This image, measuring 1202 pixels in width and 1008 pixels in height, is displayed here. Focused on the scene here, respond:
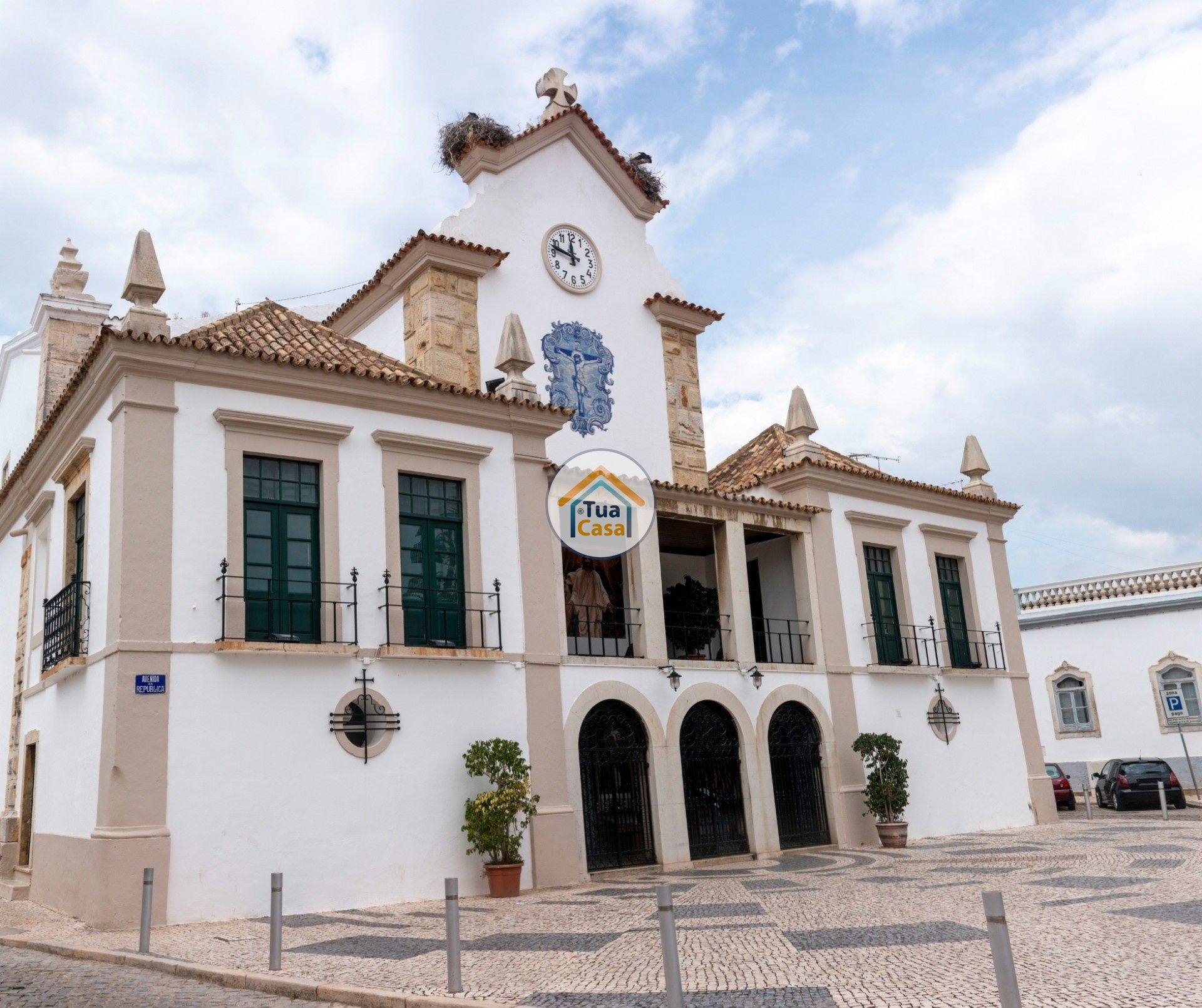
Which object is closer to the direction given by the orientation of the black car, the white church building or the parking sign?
the parking sign

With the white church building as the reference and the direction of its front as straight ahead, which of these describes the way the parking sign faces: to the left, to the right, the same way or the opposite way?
to the right

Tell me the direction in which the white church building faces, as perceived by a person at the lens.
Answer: facing the viewer and to the right of the viewer

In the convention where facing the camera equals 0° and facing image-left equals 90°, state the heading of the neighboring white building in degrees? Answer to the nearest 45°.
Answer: approximately 0°

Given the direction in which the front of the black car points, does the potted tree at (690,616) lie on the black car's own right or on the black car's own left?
on the black car's own left

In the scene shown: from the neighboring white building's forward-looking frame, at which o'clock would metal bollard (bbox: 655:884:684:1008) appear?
The metal bollard is roughly at 12 o'clock from the neighboring white building.

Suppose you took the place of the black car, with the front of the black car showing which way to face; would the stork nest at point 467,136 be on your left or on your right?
on your left

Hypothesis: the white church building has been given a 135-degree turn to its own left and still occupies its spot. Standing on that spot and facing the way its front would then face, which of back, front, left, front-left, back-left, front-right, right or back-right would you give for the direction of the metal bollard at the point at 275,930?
back
